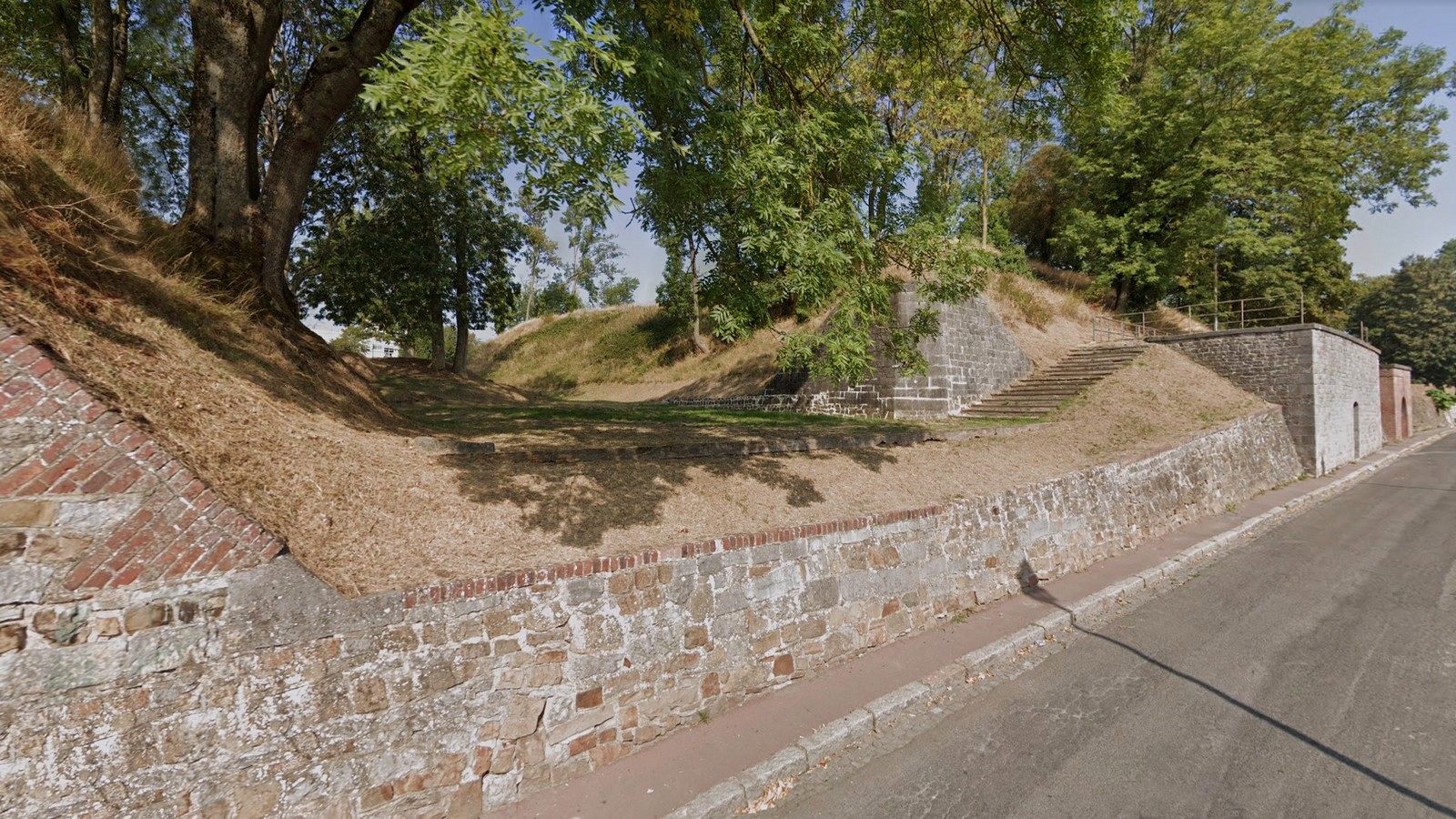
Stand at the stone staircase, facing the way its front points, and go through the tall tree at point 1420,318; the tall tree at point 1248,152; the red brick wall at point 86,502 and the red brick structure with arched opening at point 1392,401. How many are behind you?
3

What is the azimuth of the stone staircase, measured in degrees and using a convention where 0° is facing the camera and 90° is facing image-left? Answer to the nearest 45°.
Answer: approximately 45°

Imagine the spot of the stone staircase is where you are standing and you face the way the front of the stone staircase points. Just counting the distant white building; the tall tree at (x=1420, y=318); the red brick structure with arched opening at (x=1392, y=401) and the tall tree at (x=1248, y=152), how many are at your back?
3

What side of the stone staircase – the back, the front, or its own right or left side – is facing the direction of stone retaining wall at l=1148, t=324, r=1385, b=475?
back

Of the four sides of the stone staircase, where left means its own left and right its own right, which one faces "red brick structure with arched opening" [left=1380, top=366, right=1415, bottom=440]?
back

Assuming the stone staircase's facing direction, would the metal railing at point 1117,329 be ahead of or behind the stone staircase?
behind

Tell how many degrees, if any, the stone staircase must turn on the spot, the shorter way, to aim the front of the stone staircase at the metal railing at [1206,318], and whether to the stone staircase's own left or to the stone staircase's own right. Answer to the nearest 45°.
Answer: approximately 180°

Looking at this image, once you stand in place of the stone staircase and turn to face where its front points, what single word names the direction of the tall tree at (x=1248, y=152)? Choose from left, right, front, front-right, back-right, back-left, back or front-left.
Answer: back
